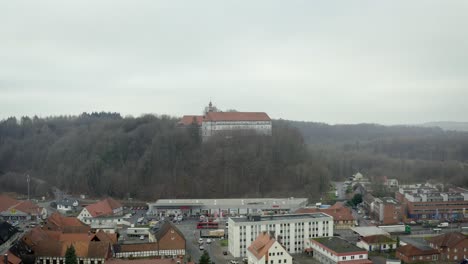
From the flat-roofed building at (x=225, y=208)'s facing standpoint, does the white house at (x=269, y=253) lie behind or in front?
in front

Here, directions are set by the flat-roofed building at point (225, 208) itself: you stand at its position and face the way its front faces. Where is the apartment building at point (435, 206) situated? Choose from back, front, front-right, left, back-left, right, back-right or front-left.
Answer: left

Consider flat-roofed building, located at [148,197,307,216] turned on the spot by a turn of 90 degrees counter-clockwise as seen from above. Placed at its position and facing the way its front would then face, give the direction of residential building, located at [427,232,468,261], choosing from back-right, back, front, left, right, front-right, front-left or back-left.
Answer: front-right

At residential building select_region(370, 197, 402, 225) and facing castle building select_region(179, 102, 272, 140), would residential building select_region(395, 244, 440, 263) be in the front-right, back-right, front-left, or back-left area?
back-left

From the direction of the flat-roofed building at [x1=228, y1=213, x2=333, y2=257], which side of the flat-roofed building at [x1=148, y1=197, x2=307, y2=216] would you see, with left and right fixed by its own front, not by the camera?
front

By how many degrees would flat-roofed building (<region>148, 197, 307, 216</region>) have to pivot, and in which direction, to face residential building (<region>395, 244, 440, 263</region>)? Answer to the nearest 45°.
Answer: approximately 45° to its left

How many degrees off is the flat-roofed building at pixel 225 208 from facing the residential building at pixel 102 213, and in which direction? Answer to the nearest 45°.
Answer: approximately 90° to its right

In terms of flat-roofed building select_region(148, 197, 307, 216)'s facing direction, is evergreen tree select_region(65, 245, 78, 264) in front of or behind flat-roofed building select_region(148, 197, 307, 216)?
in front

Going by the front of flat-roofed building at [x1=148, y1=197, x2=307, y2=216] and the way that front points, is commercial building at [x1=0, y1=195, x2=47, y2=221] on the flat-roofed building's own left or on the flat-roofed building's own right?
on the flat-roofed building's own right

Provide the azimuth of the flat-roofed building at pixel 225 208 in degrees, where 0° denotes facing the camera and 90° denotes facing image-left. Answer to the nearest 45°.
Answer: approximately 0°

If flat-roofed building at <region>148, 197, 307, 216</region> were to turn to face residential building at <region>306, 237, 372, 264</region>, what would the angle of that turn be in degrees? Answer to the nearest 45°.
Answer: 0° — it already faces it

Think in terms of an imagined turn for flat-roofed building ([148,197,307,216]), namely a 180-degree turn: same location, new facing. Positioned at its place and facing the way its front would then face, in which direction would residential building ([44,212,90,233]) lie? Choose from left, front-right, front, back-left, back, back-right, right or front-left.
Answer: back-left

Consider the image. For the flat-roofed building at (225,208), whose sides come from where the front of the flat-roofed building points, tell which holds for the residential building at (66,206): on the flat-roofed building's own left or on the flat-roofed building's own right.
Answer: on the flat-roofed building's own right

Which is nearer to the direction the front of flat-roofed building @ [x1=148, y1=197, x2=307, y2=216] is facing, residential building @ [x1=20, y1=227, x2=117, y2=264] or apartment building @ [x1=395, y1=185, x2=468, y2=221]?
the residential building

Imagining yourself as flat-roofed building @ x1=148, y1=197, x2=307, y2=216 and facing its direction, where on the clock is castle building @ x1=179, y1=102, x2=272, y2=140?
The castle building is roughly at 6 o'clock from the flat-roofed building.

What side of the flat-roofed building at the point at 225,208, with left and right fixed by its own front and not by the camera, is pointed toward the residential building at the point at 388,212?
left
